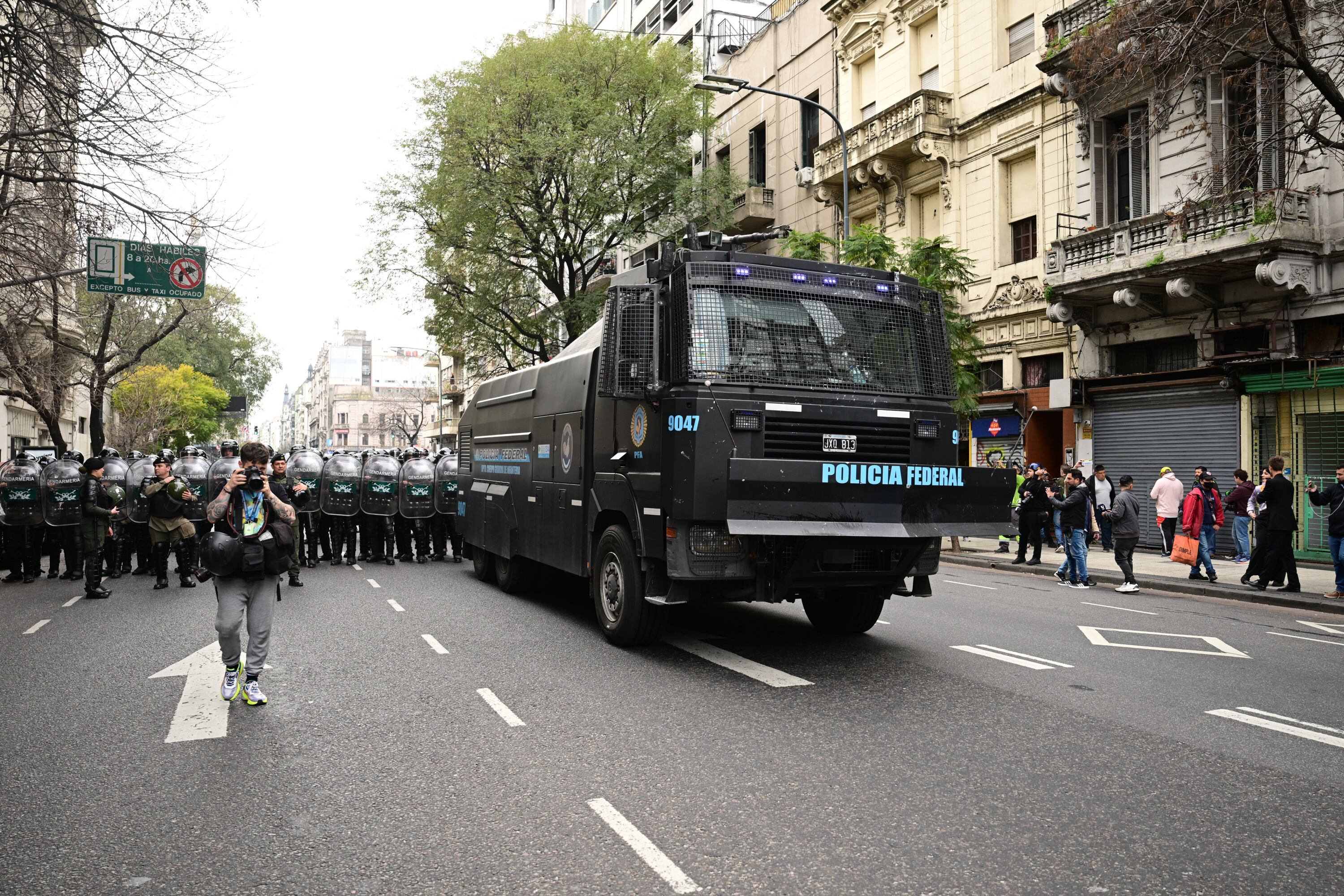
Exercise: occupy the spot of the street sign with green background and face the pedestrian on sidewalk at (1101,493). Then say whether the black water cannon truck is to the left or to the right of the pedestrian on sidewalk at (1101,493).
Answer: right

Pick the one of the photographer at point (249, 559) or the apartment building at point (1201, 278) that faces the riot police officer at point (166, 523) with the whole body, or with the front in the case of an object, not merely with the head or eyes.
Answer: the apartment building

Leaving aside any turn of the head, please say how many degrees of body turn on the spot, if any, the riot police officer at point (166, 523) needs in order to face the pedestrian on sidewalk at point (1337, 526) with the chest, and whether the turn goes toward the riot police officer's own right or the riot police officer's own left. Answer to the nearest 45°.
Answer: approximately 45° to the riot police officer's own left

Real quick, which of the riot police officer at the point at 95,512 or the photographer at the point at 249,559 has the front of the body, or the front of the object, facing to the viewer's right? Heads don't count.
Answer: the riot police officer

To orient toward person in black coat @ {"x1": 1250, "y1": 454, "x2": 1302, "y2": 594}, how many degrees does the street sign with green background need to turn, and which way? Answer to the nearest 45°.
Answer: approximately 45° to its left

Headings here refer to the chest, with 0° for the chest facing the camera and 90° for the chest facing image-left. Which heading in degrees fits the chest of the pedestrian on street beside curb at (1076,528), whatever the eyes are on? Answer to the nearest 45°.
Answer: approximately 90°

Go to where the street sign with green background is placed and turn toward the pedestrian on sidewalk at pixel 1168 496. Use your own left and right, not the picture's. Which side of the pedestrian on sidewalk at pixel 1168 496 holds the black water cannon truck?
right

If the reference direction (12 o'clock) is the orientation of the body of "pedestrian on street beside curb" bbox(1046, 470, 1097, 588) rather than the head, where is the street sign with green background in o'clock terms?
The street sign with green background is roughly at 11 o'clock from the pedestrian on street beside curb.

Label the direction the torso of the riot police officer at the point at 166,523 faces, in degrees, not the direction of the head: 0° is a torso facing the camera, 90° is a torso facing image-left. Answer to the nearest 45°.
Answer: approximately 0°

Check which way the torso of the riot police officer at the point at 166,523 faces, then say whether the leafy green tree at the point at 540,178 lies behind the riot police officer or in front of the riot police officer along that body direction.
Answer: behind
